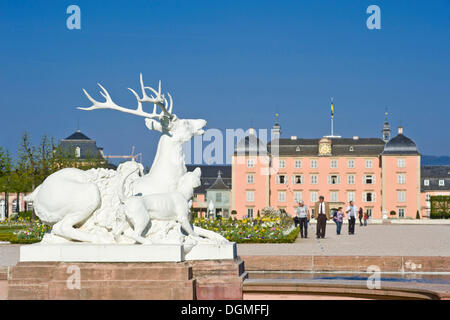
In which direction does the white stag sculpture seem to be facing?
to the viewer's right
